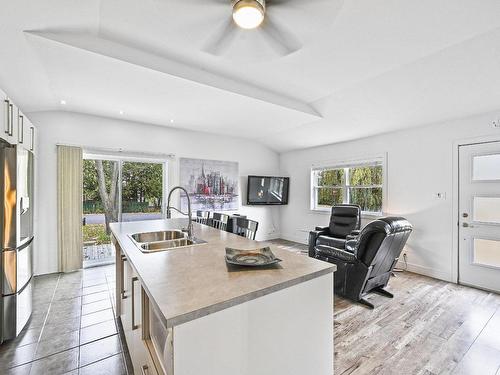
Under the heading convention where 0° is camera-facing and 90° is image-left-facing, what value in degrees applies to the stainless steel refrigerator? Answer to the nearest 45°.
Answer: approximately 270°

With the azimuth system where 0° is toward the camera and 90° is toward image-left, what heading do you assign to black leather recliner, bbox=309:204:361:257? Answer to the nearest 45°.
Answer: approximately 45°

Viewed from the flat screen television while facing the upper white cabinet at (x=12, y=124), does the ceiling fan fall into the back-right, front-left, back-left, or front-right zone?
front-left

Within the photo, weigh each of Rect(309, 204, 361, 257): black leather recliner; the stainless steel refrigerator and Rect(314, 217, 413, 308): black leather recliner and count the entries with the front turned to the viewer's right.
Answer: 1

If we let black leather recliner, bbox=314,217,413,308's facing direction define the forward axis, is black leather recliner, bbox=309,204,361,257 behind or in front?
in front

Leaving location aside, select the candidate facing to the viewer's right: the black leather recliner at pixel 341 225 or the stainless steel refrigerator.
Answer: the stainless steel refrigerator

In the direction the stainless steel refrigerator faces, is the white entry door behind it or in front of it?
in front

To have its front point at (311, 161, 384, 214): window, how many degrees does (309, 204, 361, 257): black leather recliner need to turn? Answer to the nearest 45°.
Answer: approximately 135° to its right

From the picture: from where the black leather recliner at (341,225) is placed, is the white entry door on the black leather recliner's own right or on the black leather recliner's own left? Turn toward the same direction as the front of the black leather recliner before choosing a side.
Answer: on the black leather recliner's own left

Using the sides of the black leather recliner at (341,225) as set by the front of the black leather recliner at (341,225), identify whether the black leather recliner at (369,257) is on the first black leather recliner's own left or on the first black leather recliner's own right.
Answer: on the first black leather recliner's own left

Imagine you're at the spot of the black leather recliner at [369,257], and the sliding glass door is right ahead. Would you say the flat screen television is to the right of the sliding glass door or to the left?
right
